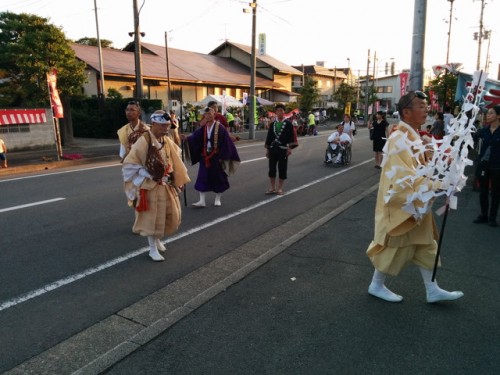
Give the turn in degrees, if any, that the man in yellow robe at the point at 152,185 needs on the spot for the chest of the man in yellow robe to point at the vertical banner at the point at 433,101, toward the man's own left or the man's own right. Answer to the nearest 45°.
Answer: approximately 90° to the man's own left

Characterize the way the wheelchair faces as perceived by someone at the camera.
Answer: facing the viewer and to the left of the viewer

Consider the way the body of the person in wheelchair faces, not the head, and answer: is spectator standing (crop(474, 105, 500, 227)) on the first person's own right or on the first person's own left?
on the first person's own left

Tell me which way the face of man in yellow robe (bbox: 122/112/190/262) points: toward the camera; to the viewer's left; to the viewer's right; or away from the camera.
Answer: toward the camera

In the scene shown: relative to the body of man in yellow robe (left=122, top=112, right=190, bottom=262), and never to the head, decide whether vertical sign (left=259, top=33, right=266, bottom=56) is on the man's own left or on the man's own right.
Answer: on the man's own left

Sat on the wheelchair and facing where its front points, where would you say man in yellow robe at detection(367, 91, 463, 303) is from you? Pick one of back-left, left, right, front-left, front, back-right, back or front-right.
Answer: front-left

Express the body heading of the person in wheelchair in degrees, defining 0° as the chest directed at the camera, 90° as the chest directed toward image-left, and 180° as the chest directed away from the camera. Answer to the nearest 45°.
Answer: approximately 45°

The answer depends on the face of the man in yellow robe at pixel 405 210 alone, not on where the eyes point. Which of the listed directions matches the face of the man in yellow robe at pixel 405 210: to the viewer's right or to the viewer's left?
to the viewer's right

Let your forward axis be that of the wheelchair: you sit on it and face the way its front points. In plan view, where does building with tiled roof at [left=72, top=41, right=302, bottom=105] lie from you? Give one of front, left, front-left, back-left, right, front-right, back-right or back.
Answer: right

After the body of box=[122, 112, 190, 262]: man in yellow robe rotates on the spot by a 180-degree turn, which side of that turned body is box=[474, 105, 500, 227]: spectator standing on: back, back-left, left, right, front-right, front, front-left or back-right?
back-right

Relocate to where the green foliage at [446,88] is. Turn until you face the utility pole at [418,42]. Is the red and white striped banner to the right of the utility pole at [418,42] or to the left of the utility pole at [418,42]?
right

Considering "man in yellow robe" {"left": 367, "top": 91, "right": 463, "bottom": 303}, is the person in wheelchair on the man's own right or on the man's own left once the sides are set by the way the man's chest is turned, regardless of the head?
on the man's own left

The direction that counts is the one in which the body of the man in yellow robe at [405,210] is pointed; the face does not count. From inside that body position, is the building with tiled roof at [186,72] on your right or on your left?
on your left

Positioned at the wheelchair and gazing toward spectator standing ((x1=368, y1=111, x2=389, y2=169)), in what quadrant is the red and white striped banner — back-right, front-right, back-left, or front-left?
back-right
